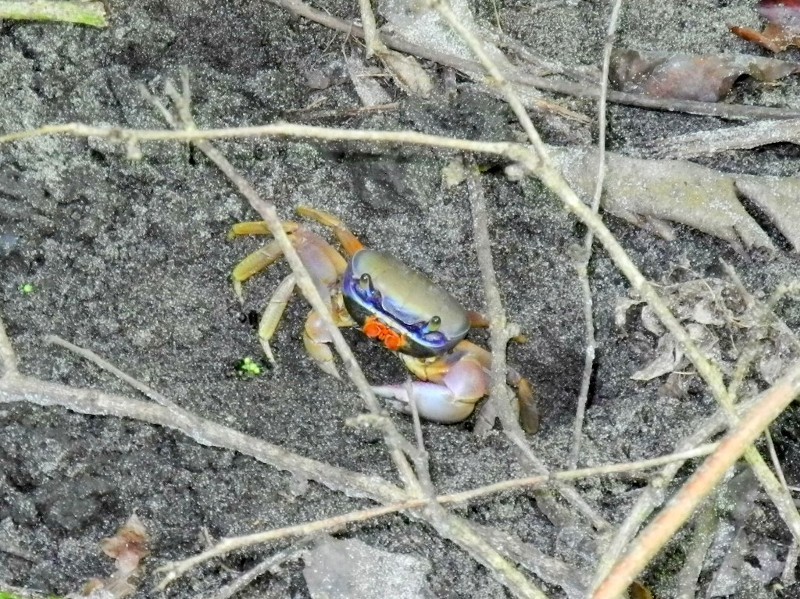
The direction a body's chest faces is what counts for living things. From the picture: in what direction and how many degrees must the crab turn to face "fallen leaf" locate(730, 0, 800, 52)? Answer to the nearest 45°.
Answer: approximately 135° to its left

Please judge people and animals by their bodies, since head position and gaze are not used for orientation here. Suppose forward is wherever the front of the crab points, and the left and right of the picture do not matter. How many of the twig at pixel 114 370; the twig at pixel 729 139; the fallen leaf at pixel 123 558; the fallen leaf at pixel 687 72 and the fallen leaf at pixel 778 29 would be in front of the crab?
2

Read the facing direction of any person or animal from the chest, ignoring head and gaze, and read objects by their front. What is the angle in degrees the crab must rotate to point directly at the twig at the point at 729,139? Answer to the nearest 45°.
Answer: approximately 135° to its left

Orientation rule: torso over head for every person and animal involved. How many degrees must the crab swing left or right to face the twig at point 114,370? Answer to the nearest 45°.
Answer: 0° — it already faces it

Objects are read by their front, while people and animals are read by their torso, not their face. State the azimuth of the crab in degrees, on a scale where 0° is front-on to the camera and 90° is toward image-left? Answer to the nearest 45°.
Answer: approximately 45°

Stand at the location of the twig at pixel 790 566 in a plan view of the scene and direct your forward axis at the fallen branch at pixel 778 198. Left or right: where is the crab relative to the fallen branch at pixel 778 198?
left

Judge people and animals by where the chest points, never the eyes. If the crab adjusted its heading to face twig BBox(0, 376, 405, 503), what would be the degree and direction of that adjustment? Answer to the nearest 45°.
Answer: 0° — it already faces it
